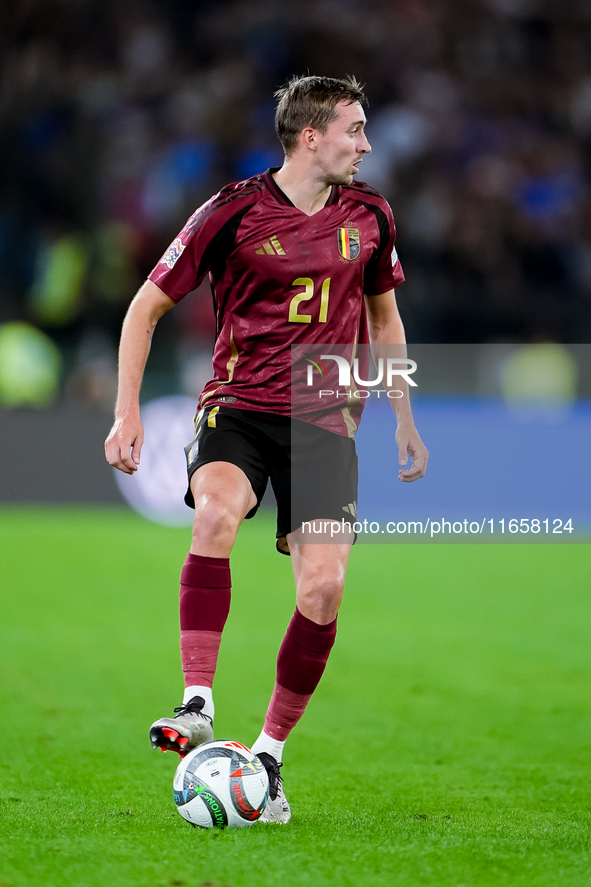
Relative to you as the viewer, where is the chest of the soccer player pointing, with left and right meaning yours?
facing the viewer
